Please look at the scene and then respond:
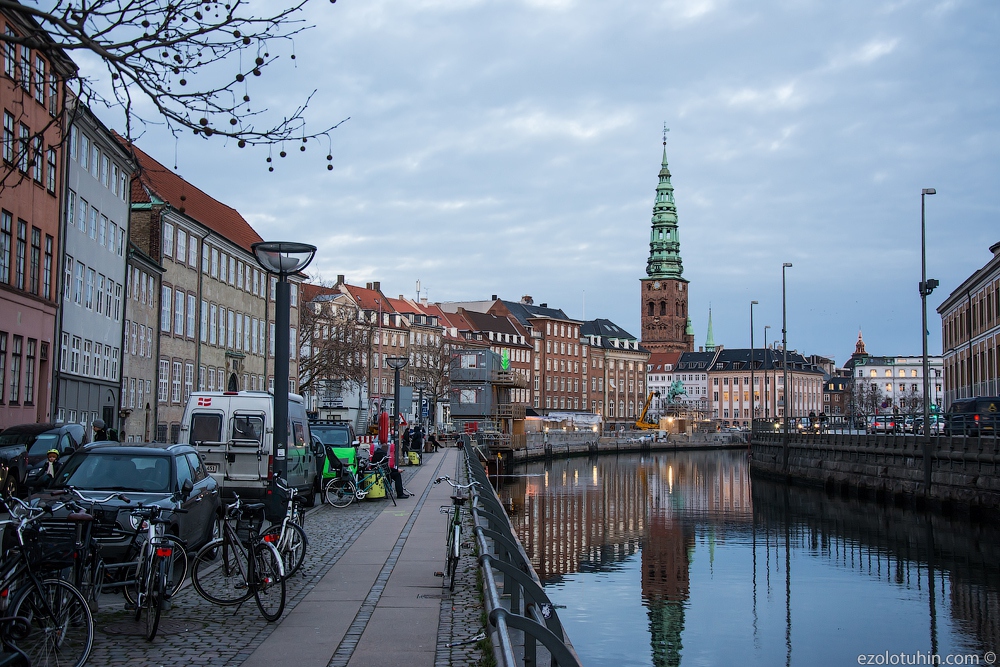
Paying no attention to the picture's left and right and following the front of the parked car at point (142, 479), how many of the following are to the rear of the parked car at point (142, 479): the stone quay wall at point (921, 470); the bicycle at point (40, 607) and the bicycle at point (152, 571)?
1

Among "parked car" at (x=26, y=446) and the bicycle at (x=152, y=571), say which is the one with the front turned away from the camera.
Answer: the bicycle

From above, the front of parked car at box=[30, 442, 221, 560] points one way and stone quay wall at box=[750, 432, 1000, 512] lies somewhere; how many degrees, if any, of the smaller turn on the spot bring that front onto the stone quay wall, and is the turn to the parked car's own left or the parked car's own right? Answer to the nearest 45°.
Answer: approximately 180°

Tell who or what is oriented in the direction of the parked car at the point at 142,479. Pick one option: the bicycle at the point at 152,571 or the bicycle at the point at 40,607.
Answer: the bicycle at the point at 152,571

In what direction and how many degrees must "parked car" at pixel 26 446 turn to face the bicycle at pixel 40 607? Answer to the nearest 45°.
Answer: approximately 45° to its left

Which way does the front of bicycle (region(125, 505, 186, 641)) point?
away from the camera
